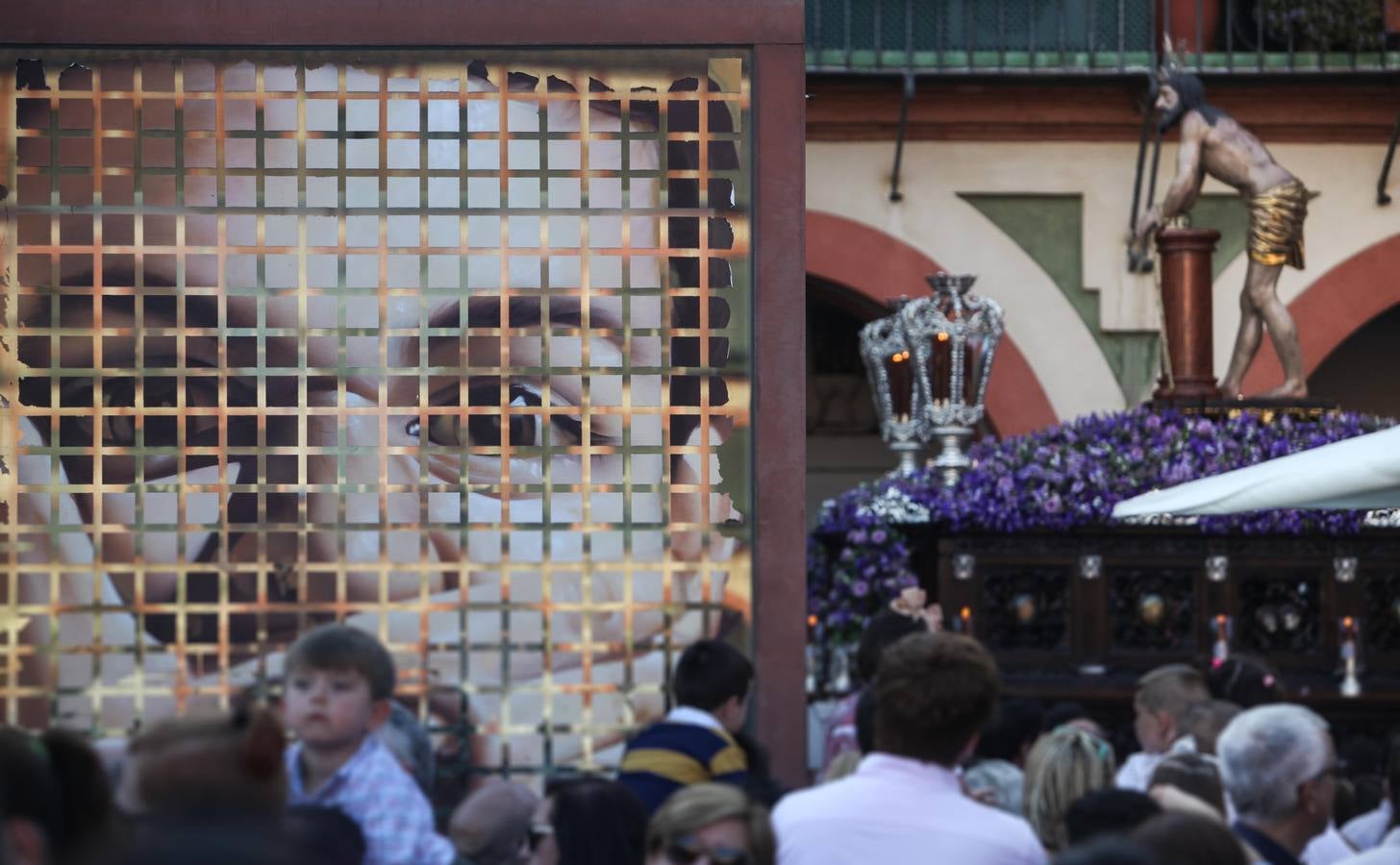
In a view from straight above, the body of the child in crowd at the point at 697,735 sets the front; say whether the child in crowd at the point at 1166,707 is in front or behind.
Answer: in front

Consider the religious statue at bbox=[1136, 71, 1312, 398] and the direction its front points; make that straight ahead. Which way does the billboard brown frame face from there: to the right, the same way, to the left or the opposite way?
to the left

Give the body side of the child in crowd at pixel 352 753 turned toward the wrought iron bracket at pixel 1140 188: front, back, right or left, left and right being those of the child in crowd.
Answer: back

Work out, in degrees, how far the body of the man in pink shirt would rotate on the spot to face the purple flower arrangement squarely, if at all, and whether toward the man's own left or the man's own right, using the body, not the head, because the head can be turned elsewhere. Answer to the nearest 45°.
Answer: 0° — they already face it

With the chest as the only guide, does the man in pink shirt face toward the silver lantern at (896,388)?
yes

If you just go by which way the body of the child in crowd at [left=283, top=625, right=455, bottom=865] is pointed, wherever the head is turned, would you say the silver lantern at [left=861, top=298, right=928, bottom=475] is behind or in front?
behind

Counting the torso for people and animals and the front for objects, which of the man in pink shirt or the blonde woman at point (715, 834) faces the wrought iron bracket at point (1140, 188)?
the man in pink shirt

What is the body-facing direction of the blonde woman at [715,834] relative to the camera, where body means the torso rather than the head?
toward the camera

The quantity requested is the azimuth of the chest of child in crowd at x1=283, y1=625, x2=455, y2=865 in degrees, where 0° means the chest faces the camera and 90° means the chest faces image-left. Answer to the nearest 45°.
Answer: approximately 45°

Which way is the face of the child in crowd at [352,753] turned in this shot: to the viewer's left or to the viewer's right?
to the viewer's left

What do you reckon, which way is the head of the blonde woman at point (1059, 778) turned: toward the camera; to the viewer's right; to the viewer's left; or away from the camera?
away from the camera

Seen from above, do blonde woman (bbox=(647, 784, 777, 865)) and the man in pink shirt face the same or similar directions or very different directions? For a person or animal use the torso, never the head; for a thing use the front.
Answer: very different directions

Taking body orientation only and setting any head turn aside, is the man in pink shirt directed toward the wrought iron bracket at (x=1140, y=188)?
yes

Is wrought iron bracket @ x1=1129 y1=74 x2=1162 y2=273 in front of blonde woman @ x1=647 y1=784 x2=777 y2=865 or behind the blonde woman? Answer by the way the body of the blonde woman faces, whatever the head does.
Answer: behind

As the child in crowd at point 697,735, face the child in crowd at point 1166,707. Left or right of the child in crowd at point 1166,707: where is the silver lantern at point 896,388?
left

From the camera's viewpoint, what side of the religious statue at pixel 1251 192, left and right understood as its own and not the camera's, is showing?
left

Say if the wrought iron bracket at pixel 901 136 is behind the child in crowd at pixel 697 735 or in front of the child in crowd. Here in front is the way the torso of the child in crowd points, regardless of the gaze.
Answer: in front

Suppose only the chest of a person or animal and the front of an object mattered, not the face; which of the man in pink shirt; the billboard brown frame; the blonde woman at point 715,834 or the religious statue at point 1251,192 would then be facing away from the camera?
the man in pink shirt
